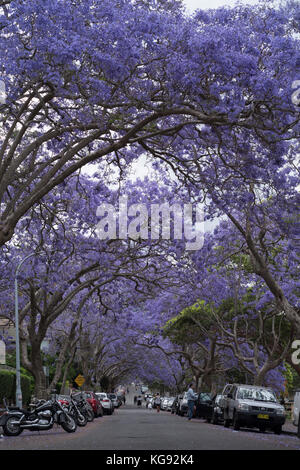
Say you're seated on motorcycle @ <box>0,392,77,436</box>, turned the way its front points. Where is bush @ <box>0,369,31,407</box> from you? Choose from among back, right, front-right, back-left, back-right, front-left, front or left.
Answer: left

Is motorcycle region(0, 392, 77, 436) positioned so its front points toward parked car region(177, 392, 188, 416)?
no

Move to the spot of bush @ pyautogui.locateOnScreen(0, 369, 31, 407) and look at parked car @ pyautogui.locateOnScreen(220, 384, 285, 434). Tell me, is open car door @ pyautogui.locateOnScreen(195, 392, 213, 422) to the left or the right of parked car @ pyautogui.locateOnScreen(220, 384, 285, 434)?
left

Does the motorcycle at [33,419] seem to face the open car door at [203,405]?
no

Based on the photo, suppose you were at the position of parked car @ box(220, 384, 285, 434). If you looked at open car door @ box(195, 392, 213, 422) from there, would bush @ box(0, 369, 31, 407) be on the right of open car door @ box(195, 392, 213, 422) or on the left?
left

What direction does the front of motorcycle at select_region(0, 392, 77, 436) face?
to the viewer's right
